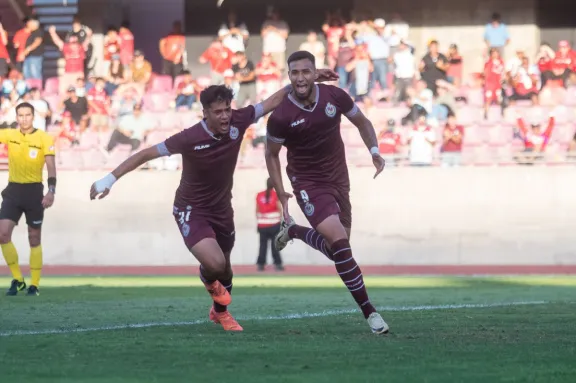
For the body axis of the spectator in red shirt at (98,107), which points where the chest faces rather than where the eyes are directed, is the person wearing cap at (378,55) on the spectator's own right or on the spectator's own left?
on the spectator's own left

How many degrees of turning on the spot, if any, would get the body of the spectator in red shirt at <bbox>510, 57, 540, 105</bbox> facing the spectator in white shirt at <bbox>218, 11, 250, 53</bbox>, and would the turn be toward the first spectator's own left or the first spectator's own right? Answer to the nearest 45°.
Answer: approximately 90° to the first spectator's own right

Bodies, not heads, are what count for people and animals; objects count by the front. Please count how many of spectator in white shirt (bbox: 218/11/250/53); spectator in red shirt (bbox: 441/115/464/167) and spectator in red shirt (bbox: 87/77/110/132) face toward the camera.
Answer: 3

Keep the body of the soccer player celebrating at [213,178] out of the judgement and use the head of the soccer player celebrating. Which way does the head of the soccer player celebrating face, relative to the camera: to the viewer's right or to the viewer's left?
to the viewer's right

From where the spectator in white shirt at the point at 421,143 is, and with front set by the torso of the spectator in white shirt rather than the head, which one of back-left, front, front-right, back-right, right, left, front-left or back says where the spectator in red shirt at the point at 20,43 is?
right

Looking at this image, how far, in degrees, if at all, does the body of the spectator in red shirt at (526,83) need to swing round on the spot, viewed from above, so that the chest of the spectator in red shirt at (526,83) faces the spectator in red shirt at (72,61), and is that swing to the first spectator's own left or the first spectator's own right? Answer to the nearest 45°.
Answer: approximately 90° to the first spectator's own right

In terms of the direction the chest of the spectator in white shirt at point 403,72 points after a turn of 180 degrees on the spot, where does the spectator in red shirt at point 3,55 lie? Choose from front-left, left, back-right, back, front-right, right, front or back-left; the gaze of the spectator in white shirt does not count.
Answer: back-left

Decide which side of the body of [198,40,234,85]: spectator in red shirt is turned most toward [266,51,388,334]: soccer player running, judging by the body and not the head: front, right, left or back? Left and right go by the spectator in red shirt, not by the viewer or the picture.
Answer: front

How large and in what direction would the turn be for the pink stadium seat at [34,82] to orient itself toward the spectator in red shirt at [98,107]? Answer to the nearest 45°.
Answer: approximately 45° to its left
